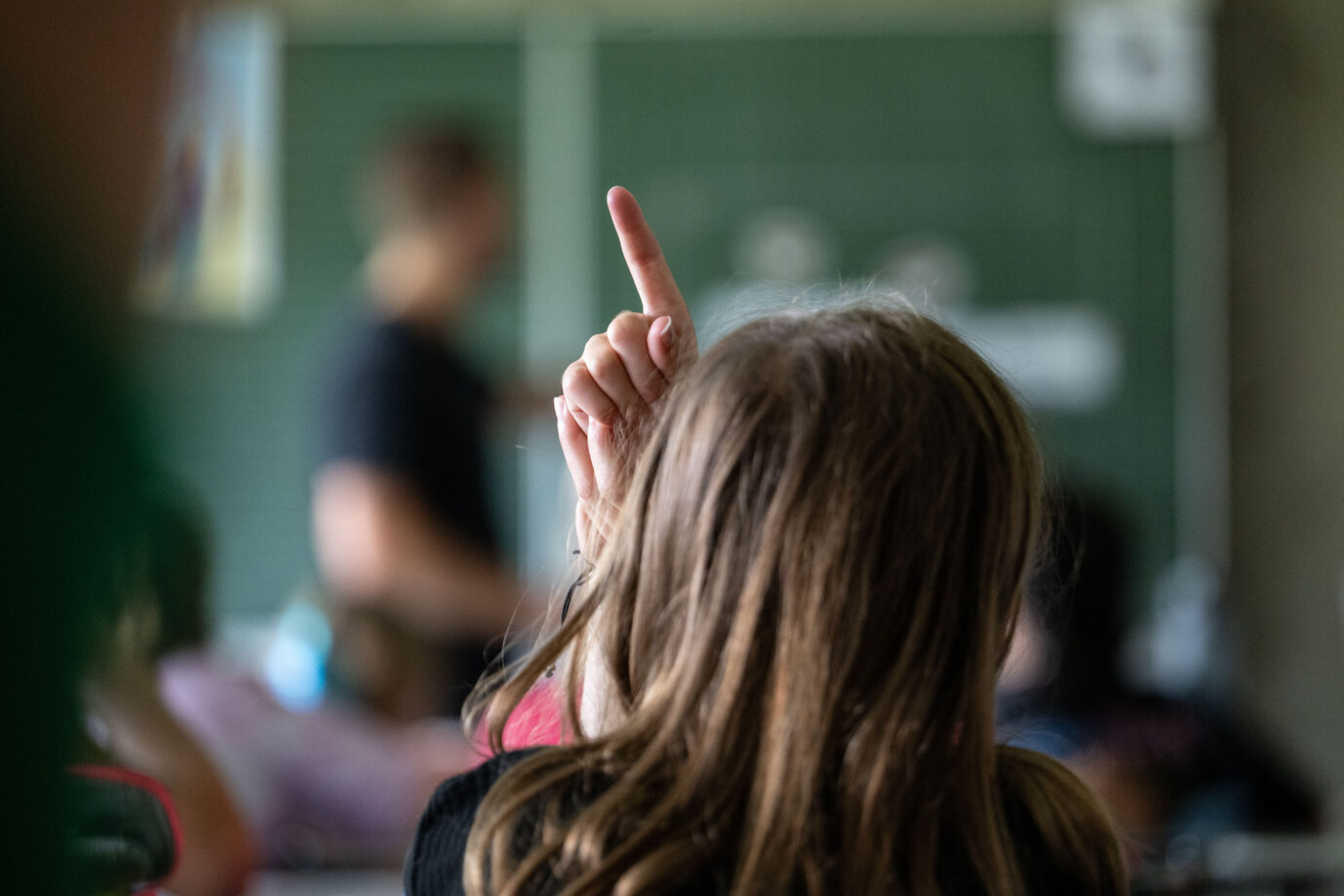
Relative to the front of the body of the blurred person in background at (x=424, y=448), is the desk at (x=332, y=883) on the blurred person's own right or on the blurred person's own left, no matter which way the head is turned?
on the blurred person's own right

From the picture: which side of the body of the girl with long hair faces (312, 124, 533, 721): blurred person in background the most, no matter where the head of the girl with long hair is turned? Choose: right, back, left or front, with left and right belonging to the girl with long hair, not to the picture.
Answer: front

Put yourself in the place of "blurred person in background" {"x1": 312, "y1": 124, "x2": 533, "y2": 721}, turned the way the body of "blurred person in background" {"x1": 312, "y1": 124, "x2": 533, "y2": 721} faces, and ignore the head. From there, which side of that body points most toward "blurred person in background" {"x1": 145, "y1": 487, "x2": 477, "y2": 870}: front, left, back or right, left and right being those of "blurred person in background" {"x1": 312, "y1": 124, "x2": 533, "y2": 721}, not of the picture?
right

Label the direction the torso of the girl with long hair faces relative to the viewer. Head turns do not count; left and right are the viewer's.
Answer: facing away from the viewer

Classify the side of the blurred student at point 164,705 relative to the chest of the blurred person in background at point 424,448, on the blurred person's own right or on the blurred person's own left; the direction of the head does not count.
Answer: on the blurred person's own right

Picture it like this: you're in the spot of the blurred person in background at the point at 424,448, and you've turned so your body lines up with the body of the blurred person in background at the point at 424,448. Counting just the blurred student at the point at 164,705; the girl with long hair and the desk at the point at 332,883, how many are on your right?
3

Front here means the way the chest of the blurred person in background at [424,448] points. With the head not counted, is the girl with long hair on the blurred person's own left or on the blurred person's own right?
on the blurred person's own right

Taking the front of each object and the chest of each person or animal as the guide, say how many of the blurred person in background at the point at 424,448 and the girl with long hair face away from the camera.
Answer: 1

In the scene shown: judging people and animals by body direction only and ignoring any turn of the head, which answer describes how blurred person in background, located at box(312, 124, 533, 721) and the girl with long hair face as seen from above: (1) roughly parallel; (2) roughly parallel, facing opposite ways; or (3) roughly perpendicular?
roughly perpendicular

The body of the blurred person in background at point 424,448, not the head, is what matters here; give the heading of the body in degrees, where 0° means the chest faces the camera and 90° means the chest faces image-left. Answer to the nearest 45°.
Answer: approximately 270°
